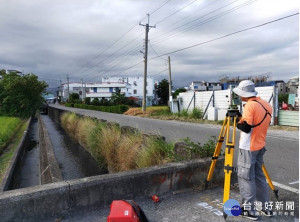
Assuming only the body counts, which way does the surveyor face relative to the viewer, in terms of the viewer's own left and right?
facing away from the viewer and to the left of the viewer

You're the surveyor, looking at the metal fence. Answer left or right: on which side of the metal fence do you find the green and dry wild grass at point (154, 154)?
left

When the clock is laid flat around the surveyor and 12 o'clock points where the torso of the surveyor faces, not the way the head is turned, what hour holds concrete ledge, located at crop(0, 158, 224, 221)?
The concrete ledge is roughly at 10 o'clock from the surveyor.

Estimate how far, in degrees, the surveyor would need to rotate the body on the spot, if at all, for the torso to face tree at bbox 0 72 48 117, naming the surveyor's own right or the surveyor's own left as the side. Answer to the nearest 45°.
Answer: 0° — they already face it

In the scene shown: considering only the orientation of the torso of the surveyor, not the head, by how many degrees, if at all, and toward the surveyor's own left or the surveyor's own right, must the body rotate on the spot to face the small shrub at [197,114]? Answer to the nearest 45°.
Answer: approximately 45° to the surveyor's own right

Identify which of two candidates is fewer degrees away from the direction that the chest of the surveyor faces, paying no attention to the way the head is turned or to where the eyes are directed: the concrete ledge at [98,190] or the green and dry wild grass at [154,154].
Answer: the green and dry wild grass

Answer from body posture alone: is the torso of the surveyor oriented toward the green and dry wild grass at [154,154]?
yes

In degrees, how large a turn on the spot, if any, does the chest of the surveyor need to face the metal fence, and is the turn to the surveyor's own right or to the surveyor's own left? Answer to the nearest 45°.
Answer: approximately 45° to the surveyor's own right
